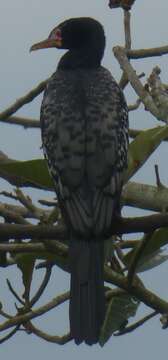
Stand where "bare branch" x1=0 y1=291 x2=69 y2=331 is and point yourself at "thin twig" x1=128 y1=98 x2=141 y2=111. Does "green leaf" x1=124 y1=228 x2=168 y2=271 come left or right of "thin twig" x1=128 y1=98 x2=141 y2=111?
right

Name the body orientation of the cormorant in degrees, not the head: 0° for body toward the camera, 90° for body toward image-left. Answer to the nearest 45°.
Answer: approximately 180°

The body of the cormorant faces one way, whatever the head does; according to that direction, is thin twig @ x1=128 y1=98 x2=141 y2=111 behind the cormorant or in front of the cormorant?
in front
